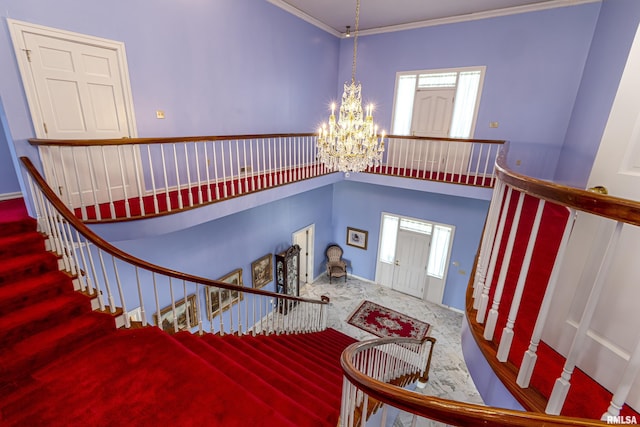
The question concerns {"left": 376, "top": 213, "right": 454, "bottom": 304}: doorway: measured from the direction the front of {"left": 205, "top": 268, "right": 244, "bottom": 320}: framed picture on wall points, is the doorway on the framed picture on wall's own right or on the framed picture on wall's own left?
on the framed picture on wall's own left

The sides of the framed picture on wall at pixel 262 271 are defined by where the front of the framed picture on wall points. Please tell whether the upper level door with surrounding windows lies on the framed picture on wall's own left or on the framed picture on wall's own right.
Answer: on the framed picture on wall's own left

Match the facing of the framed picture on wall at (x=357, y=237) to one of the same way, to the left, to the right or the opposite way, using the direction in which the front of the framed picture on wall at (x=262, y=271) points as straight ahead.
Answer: to the right

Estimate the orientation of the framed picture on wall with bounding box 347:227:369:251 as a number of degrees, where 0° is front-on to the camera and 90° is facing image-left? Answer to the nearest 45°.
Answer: approximately 45°

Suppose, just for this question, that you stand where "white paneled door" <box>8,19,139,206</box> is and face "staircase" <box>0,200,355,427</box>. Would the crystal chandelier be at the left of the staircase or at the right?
left

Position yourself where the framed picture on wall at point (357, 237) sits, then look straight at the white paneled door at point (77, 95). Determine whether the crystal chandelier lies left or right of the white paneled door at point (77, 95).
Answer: left

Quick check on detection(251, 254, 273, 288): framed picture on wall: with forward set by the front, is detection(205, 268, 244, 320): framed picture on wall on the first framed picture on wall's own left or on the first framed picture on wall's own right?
on the first framed picture on wall's own right
